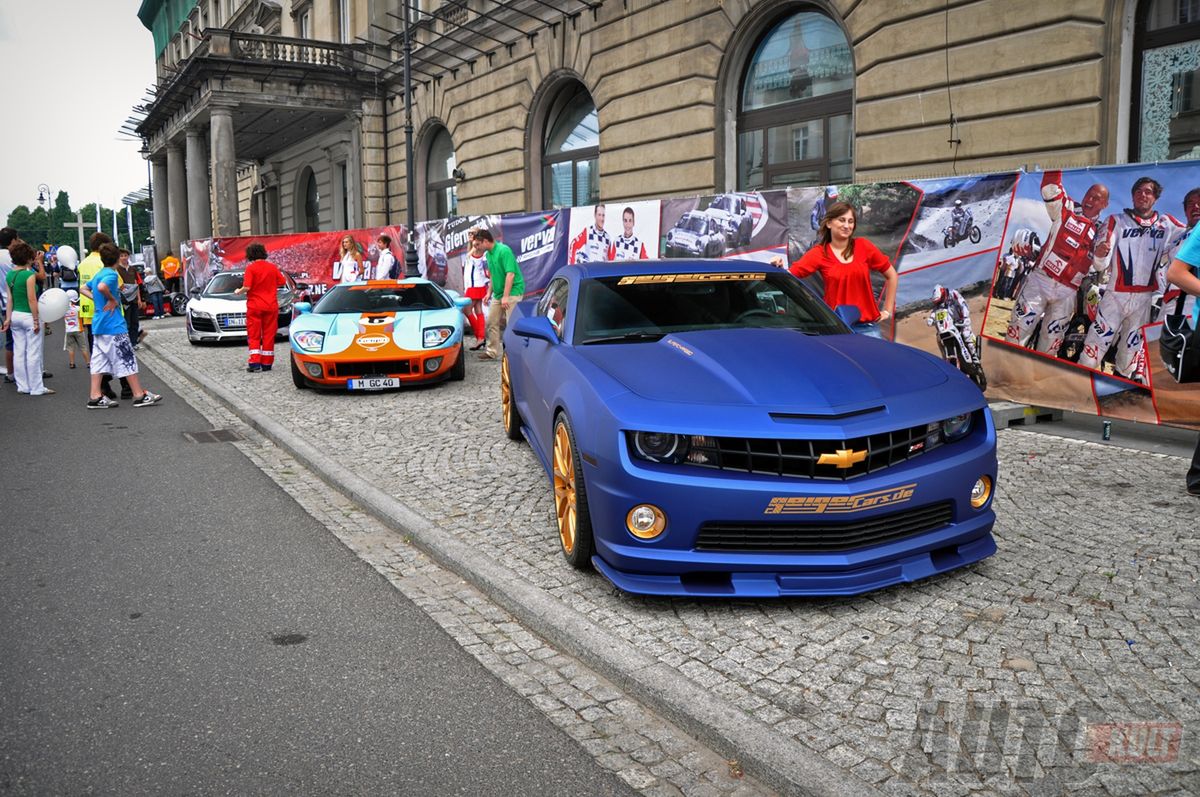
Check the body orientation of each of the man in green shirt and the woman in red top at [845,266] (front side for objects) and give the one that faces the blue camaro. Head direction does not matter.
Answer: the woman in red top

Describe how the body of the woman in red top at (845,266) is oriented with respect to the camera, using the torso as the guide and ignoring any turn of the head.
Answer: toward the camera

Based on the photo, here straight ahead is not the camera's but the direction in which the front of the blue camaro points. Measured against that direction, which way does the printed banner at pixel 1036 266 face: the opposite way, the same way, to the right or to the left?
to the right

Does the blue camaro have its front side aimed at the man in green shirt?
no

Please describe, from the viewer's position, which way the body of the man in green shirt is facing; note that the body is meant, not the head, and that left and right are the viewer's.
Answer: facing to the left of the viewer

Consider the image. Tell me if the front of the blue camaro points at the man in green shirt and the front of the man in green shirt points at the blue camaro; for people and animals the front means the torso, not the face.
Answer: no

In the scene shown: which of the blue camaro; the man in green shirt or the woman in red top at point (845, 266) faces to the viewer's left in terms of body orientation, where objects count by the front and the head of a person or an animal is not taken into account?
the man in green shirt

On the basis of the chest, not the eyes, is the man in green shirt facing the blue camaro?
no

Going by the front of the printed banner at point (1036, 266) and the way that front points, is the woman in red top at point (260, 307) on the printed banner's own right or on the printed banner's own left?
on the printed banner's own right

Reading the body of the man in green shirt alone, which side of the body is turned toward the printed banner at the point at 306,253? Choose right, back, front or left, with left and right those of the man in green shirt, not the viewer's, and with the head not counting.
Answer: right

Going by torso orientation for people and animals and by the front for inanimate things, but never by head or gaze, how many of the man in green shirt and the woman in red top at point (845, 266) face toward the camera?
1

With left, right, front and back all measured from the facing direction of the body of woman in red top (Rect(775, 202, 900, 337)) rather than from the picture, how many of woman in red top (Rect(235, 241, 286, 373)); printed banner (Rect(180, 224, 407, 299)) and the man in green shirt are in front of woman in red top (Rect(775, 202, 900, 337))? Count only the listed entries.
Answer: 0

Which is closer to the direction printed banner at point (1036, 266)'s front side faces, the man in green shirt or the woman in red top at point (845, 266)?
the woman in red top

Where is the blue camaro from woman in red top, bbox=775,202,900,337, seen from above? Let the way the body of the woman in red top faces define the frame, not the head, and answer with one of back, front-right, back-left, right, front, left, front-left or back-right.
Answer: front

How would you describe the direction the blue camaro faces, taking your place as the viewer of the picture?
facing the viewer and to the right of the viewer

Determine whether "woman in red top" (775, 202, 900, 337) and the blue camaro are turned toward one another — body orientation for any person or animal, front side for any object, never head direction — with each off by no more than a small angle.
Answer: no

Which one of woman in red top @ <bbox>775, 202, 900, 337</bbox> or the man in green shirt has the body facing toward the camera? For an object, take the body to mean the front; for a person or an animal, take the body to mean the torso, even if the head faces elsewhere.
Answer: the woman in red top

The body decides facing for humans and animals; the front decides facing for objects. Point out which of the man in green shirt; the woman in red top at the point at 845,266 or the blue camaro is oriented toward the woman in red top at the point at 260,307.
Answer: the man in green shirt

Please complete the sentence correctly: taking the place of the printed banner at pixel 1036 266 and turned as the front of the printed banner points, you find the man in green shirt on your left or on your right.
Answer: on your right
